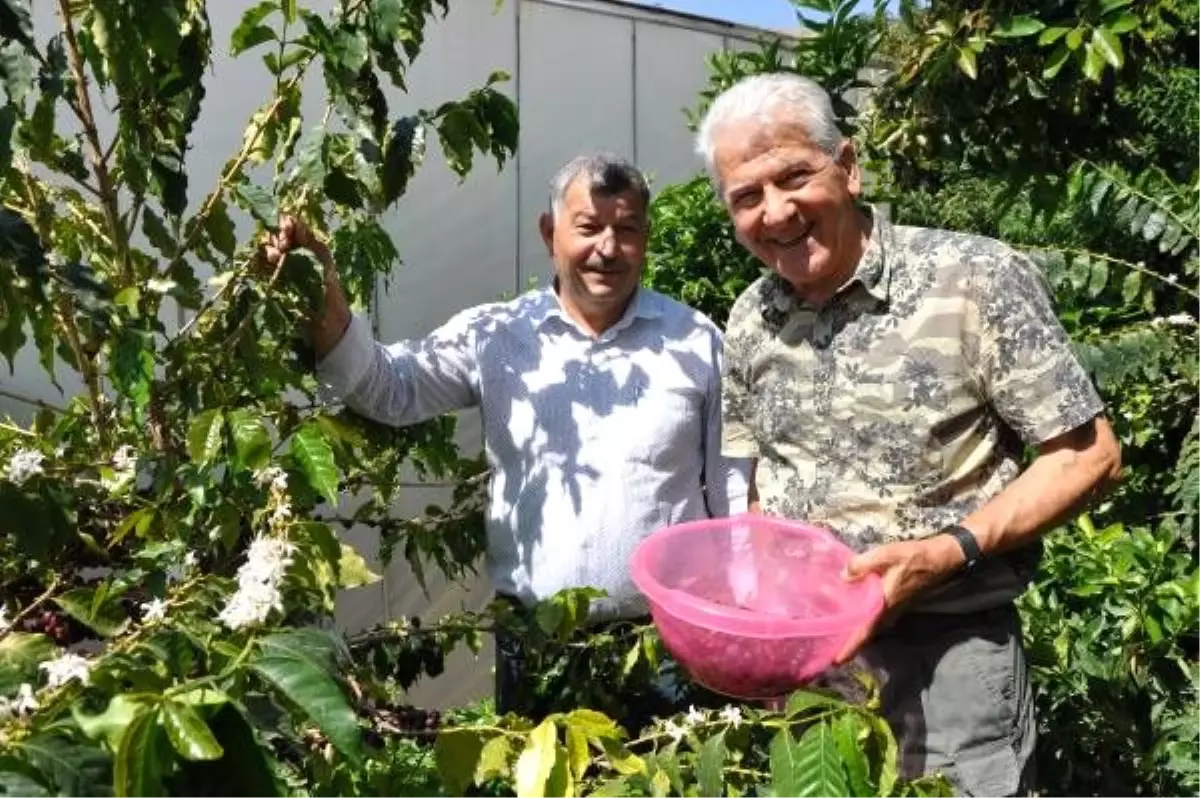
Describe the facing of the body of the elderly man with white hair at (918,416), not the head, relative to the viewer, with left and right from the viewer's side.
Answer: facing the viewer and to the left of the viewer

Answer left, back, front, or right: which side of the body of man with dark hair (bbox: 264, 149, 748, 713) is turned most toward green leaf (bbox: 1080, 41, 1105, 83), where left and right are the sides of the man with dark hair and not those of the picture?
left

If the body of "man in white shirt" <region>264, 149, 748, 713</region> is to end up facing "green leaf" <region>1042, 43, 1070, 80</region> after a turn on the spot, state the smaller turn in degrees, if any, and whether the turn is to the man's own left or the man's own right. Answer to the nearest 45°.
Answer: approximately 90° to the man's own left

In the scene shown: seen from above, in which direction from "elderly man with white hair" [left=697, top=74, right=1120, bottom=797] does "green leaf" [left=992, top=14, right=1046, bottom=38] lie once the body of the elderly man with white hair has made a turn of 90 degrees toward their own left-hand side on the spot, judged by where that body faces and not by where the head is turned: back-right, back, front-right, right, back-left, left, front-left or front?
back-left

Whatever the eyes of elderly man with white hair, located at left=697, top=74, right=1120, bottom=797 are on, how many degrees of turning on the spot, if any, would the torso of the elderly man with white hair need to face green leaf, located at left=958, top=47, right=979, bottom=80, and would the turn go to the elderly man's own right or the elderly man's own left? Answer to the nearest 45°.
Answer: approximately 135° to the elderly man's own right

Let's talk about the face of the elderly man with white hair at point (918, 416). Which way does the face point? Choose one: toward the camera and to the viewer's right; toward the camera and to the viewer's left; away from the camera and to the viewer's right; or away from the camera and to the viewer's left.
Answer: toward the camera and to the viewer's left

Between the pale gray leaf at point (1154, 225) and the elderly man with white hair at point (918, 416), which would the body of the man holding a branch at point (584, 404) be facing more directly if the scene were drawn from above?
the elderly man with white hair

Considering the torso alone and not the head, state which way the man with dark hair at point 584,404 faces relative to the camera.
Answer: toward the camera

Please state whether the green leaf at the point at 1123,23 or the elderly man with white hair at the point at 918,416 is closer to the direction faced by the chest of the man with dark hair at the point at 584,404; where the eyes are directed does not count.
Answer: the elderly man with white hair

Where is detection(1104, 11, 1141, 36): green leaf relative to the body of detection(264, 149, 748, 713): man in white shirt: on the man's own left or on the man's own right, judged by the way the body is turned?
on the man's own left

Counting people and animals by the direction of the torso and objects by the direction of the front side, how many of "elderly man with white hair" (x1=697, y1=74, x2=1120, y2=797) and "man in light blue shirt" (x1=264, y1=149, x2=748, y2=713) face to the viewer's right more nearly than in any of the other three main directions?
0

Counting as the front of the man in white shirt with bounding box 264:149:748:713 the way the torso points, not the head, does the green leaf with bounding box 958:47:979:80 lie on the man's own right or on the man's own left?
on the man's own left
